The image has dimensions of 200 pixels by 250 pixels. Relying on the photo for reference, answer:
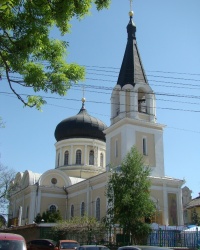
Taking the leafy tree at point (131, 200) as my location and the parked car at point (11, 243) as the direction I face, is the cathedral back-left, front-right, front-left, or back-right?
back-right

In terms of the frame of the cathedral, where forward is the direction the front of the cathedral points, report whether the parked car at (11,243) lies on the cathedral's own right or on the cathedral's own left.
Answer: on the cathedral's own right

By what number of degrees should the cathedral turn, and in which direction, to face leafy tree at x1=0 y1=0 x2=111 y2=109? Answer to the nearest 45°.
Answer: approximately 45° to its right

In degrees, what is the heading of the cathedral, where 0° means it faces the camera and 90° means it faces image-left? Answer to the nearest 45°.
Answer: approximately 315°

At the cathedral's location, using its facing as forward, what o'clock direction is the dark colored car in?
The dark colored car is roughly at 2 o'clock from the cathedral.

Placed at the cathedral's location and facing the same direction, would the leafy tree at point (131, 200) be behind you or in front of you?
in front
